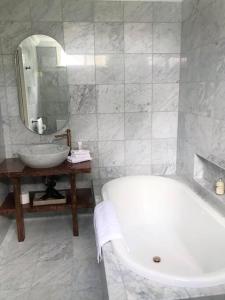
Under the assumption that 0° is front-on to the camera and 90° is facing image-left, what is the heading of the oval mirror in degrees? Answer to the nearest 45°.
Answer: approximately 0°

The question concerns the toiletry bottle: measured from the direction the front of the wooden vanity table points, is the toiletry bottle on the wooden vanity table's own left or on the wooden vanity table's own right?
on the wooden vanity table's own left

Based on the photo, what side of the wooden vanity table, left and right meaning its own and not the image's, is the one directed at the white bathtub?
left

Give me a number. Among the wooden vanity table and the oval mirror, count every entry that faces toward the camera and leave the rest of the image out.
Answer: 2

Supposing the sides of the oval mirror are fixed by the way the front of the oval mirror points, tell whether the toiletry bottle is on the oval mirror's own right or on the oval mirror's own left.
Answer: on the oval mirror's own left

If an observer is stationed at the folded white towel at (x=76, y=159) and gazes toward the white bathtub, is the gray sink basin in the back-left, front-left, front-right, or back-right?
back-right

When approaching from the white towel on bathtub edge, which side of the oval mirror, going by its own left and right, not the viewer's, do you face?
front
